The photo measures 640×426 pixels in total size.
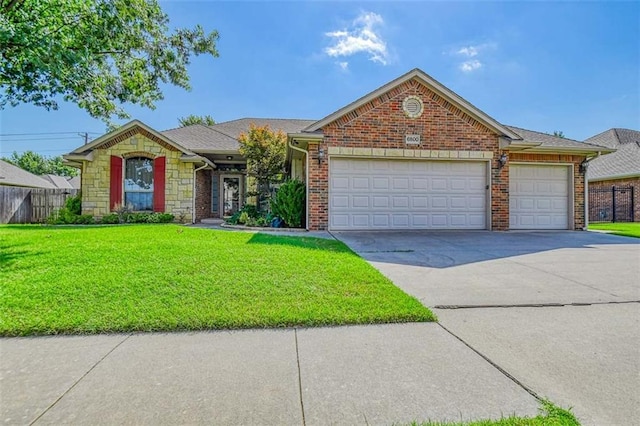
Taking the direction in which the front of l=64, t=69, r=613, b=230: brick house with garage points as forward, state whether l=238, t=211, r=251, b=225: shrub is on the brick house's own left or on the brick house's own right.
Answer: on the brick house's own right

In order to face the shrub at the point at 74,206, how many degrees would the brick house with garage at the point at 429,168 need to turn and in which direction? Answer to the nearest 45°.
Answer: approximately 90° to its right

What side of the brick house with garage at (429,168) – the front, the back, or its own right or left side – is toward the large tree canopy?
right

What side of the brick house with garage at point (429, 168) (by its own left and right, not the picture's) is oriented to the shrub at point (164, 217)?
right

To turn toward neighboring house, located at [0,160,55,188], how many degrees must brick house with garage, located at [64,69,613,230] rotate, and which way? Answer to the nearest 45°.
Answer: approximately 135° to its right

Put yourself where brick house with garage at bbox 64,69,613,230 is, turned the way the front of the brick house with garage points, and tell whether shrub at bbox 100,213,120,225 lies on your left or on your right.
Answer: on your right

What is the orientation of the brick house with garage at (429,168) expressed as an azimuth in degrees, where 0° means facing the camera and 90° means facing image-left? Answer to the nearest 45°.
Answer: approximately 0°

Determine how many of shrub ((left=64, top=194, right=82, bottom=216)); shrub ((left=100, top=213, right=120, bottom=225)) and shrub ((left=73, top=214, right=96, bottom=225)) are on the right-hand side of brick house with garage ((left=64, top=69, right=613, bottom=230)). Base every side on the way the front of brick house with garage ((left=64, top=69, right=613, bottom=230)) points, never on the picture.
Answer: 3

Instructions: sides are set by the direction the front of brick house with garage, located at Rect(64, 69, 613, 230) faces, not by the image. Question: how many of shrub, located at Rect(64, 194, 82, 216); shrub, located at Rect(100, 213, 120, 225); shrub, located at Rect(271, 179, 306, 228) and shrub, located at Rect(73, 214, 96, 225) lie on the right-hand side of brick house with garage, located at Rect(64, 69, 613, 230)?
4
